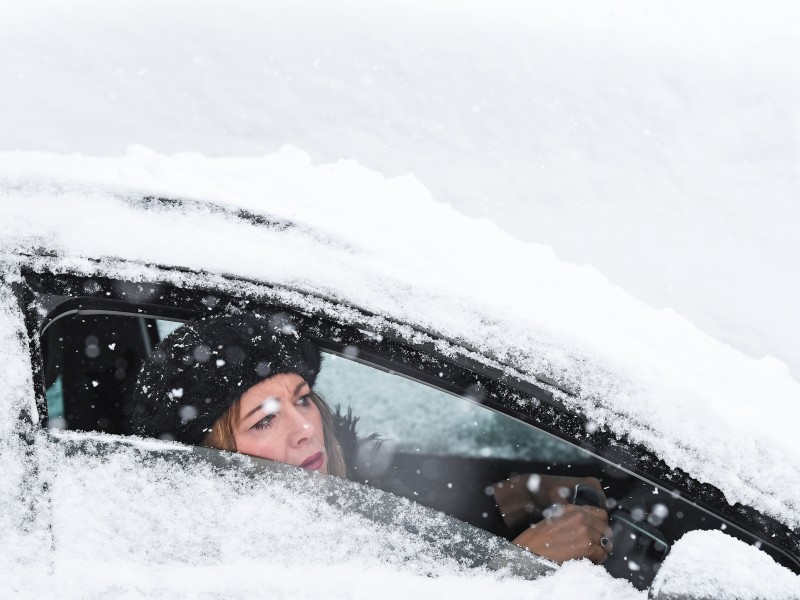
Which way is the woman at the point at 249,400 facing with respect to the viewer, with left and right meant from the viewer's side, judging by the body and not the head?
facing the viewer and to the right of the viewer
